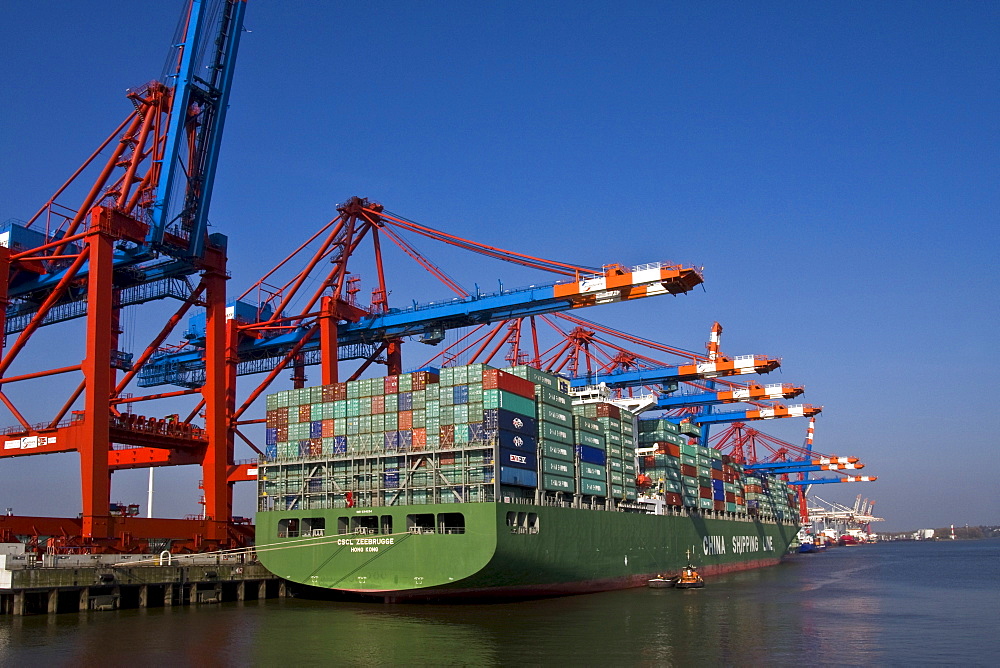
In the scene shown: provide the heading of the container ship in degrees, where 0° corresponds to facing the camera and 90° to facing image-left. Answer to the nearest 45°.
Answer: approximately 225°
